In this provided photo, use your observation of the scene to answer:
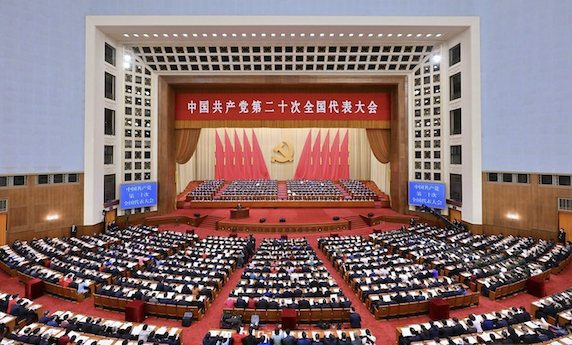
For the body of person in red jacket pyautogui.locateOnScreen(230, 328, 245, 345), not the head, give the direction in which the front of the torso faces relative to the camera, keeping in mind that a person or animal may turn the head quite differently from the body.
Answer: away from the camera

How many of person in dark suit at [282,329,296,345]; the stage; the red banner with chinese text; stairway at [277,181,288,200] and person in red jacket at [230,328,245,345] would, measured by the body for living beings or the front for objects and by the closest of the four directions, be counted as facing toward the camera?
3

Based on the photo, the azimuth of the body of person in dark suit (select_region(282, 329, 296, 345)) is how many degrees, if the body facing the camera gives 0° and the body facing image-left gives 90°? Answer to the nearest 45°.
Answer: approximately 180°

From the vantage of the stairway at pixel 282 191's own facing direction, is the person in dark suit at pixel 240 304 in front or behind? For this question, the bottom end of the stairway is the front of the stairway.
in front

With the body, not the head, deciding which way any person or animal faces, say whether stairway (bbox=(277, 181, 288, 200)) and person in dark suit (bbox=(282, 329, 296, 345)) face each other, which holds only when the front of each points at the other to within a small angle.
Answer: yes

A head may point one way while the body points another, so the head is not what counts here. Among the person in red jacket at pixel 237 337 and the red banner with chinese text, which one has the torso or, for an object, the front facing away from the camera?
the person in red jacket

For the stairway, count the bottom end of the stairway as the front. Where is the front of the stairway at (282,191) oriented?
toward the camera

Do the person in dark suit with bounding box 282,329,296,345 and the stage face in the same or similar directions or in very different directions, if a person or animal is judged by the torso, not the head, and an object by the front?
very different directions

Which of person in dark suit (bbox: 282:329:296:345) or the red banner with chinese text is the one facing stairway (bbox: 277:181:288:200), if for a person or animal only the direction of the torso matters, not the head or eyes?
the person in dark suit

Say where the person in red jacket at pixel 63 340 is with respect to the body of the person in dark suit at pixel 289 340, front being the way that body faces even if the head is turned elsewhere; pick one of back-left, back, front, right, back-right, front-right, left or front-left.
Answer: left

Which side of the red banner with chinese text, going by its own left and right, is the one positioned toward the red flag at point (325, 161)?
back

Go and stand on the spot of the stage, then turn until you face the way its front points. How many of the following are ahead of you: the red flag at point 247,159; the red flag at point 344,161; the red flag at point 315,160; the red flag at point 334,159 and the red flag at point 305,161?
0

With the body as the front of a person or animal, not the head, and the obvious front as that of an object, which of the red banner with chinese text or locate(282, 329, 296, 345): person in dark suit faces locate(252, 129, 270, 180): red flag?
the person in dark suit

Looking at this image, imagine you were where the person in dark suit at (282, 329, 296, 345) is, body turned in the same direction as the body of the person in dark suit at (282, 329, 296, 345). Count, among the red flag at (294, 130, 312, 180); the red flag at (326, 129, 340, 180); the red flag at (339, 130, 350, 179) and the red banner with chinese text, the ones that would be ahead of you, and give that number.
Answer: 4

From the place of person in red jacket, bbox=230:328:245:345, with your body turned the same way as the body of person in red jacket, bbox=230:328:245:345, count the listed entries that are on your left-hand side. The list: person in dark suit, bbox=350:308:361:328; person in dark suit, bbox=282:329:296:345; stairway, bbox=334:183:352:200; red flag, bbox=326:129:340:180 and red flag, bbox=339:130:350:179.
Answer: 0

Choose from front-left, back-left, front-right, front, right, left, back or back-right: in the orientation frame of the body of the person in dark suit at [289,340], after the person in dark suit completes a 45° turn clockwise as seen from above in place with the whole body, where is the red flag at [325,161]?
front-left

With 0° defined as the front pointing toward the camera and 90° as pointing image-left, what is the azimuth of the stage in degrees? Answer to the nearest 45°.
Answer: approximately 0°
